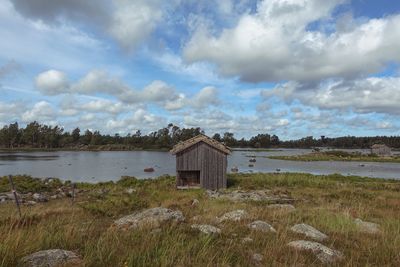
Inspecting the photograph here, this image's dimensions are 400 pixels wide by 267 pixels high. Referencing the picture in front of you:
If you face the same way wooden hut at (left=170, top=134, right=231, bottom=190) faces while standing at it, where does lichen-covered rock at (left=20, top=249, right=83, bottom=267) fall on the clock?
The lichen-covered rock is roughly at 12 o'clock from the wooden hut.

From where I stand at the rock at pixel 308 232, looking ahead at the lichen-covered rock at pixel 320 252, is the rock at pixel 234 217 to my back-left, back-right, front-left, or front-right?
back-right

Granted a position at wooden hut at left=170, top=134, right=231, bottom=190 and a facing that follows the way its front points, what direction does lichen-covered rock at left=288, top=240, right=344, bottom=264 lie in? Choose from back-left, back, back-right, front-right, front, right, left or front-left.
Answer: front

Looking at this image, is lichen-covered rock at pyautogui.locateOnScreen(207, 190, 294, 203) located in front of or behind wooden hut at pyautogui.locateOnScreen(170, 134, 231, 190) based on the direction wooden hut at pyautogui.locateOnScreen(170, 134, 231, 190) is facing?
in front

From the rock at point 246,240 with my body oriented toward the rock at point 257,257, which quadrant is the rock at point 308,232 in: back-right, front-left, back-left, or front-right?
back-left

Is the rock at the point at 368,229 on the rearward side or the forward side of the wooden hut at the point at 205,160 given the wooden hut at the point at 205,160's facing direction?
on the forward side

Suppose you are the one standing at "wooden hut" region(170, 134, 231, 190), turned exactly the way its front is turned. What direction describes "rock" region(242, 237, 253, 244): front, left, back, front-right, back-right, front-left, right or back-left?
front

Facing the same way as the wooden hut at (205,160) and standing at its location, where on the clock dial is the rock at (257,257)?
The rock is roughly at 12 o'clock from the wooden hut.

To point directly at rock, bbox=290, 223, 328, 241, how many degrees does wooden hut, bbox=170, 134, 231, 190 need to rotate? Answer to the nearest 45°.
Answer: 0° — it already faces it

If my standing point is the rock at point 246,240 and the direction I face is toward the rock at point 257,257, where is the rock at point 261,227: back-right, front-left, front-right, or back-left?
back-left

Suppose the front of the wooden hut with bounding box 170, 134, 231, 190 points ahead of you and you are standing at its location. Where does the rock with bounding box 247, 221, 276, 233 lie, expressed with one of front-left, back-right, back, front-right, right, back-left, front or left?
front

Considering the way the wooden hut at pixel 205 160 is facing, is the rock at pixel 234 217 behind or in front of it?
in front

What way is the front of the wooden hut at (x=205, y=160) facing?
toward the camera
